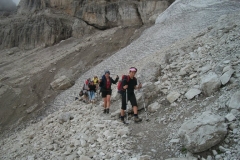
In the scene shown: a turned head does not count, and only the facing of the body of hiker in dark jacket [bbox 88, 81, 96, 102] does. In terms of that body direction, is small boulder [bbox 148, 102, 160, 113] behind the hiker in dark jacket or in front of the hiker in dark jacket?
in front

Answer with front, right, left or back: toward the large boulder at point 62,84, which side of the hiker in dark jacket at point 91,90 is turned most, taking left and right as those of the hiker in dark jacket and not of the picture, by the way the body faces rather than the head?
back

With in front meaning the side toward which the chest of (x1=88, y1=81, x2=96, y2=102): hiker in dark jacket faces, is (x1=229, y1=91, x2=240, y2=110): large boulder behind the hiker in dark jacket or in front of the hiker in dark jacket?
in front

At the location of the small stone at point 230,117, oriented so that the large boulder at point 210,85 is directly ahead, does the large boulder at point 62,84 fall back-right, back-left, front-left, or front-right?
front-left

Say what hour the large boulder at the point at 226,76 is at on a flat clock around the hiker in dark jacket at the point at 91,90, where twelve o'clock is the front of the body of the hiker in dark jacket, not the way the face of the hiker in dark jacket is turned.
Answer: The large boulder is roughly at 11 o'clock from the hiker in dark jacket.

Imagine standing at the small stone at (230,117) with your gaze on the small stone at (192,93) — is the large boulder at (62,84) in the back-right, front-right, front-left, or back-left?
front-left

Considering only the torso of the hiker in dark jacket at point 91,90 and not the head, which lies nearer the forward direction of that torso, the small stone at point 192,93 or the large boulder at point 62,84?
the small stone

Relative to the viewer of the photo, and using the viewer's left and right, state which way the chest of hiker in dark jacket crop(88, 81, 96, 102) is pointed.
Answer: facing the viewer
